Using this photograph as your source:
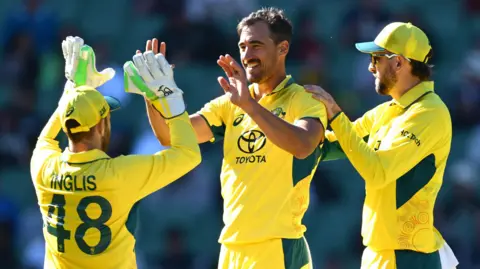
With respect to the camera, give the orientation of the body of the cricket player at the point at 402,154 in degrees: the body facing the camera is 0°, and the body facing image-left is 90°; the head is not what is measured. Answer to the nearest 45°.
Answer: approximately 90°

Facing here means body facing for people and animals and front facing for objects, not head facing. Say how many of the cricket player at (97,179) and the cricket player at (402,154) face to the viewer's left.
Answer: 1

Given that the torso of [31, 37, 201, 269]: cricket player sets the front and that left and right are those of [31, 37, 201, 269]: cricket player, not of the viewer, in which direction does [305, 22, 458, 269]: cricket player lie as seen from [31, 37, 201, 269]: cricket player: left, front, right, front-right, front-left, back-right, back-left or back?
front-right

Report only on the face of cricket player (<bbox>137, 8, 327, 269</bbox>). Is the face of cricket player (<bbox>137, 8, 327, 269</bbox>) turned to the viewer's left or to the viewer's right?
to the viewer's left

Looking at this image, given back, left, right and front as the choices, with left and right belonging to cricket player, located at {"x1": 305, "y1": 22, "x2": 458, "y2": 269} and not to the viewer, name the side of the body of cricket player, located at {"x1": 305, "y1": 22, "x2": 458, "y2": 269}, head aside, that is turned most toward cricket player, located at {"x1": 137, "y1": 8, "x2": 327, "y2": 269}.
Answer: front

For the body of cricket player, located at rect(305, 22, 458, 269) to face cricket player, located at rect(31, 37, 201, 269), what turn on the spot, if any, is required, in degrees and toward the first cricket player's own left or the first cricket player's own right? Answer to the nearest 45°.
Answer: approximately 45° to the first cricket player's own left

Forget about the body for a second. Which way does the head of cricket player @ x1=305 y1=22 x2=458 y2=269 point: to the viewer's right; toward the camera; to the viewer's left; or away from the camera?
to the viewer's left

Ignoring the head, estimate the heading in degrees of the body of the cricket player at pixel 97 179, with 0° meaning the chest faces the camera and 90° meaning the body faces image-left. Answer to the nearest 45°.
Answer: approximately 225°

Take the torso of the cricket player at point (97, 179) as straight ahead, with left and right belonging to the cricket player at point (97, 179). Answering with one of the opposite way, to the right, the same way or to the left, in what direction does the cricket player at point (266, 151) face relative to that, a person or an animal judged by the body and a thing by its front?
the opposite way

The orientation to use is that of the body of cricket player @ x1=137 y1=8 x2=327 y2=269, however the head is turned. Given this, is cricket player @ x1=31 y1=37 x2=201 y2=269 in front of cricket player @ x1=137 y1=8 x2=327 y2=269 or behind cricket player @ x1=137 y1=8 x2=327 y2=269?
in front

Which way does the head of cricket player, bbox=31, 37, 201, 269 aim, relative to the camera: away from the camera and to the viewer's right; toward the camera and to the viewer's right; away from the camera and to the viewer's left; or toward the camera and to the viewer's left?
away from the camera and to the viewer's right
